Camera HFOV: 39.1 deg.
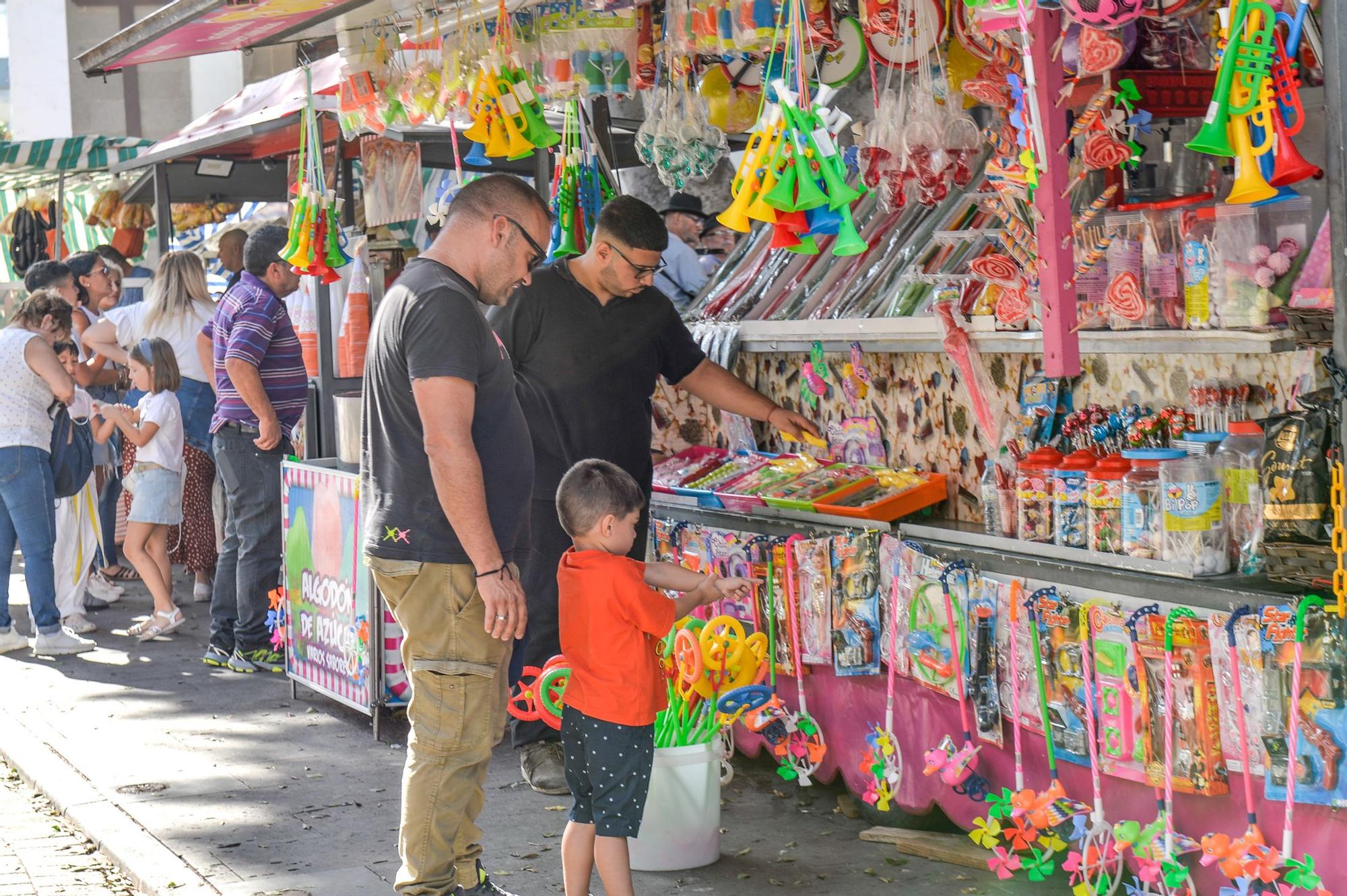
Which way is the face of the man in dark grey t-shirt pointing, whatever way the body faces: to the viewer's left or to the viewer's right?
to the viewer's right

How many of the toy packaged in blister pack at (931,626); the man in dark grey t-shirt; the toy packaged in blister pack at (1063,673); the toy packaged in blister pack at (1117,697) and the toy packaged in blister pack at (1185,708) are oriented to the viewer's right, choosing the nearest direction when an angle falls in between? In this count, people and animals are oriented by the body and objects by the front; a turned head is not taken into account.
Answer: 1

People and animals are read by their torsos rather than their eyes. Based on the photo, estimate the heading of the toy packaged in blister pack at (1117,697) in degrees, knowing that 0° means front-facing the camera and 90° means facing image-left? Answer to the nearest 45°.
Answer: approximately 45°

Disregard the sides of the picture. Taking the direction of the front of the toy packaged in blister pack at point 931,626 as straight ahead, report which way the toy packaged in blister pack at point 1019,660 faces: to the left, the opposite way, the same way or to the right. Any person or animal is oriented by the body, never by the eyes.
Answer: the same way

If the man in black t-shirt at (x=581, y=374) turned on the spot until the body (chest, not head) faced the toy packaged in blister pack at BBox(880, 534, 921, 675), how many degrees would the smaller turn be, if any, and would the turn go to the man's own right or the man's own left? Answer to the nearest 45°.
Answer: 0° — they already face it

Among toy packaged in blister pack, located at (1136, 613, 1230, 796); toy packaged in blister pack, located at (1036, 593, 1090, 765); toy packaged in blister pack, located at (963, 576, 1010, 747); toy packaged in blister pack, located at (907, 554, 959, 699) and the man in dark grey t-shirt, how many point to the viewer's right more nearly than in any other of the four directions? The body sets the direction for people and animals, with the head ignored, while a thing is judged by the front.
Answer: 1

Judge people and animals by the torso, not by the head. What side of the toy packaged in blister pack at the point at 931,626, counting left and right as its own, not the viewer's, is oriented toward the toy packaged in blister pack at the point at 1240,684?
left

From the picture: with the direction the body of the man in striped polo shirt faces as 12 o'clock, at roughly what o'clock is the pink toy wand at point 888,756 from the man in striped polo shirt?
The pink toy wand is roughly at 2 o'clock from the man in striped polo shirt.

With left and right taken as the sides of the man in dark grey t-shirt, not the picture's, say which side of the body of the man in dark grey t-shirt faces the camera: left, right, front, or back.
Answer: right

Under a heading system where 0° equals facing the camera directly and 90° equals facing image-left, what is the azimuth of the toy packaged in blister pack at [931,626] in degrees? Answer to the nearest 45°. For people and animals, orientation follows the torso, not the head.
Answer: approximately 45°

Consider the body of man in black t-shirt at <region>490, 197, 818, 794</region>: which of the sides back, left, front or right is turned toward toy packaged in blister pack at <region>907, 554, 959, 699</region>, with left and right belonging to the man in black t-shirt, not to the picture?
front

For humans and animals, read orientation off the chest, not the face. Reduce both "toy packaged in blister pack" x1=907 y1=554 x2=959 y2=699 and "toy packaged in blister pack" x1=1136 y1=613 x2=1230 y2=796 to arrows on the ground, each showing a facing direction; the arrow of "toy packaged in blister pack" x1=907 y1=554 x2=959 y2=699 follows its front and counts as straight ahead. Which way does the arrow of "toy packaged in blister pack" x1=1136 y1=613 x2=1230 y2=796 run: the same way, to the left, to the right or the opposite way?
the same way

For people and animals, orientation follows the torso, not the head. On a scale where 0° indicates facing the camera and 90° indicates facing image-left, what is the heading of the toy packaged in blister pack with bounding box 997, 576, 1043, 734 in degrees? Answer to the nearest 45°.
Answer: approximately 45°

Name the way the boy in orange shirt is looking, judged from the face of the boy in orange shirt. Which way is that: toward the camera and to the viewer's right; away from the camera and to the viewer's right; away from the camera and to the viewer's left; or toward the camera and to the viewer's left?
away from the camera and to the viewer's right

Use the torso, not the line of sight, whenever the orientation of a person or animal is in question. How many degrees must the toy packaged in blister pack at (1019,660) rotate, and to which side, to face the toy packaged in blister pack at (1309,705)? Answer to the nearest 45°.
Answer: approximately 90° to its left

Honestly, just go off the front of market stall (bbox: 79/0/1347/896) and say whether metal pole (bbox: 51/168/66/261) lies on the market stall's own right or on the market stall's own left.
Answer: on the market stall's own right
